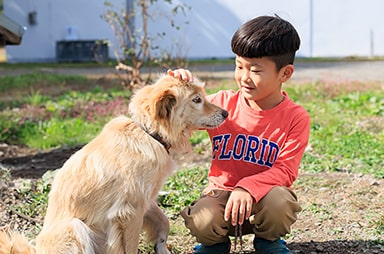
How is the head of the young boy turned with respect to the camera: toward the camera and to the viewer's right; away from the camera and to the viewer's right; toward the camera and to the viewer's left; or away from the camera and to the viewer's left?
toward the camera and to the viewer's left

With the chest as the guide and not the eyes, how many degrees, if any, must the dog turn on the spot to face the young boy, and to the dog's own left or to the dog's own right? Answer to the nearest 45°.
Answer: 0° — it already faces them

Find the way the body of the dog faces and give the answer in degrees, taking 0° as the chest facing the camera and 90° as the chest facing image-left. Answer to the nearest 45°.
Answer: approximately 270°
